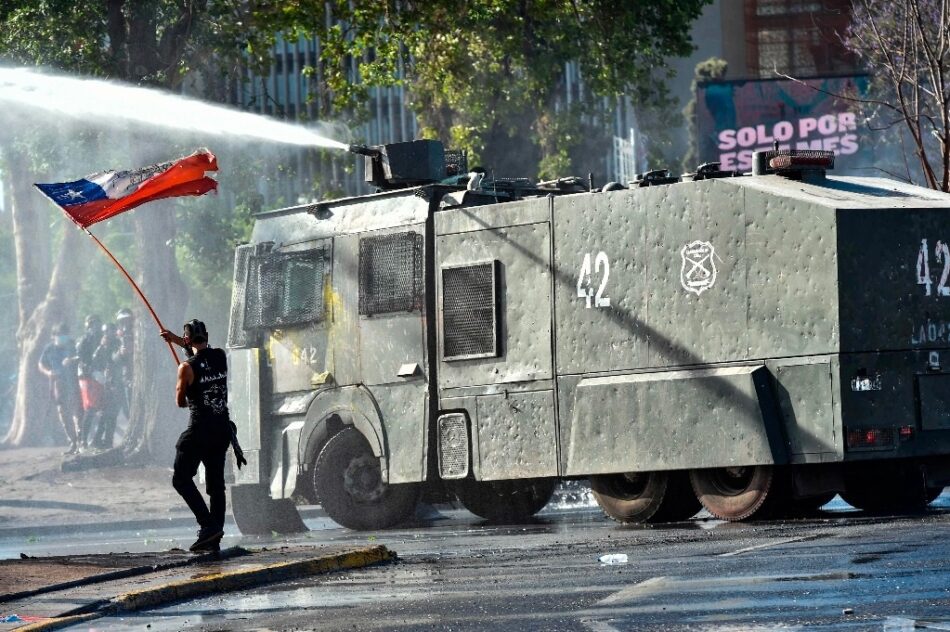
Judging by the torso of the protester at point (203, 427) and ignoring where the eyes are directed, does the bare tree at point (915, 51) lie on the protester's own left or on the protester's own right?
on the protester's own right

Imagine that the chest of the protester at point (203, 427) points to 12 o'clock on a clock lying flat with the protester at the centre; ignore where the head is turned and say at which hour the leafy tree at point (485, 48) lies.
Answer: The leafy tree is roughly at 2 o'clock from the protester.

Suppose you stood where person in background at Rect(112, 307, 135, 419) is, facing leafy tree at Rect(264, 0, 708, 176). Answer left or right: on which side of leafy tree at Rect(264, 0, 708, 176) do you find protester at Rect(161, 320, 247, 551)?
right

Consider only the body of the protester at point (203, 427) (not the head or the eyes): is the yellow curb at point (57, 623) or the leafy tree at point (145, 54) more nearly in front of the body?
the leafy tree

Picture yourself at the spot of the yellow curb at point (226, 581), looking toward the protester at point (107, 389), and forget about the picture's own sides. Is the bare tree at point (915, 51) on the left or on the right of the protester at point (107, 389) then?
right

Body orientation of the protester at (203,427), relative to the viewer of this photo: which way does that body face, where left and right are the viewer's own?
facing away from the viewer and to the left of the viewer

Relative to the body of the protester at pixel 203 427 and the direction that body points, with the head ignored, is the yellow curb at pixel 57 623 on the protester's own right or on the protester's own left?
on the protester's own left
